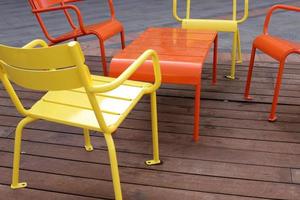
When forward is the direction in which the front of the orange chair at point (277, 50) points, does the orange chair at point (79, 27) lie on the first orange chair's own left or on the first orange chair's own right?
on the first orange chair's own right

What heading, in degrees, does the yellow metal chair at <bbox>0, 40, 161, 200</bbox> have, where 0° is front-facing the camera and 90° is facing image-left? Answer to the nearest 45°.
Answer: approximately 225°

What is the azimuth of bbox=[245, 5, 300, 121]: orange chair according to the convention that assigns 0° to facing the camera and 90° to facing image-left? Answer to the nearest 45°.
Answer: approximately 45°

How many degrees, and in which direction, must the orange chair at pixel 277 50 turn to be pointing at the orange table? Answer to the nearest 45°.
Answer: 0° — it already faces it

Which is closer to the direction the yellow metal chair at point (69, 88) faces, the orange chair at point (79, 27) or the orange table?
the orange table

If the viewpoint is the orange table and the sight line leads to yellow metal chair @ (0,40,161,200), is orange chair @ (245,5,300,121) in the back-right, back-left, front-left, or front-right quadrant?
back-left

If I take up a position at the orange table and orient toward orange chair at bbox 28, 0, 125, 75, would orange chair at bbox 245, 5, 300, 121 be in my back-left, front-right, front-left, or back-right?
back-right

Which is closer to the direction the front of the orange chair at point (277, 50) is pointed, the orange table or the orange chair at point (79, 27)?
the orange table

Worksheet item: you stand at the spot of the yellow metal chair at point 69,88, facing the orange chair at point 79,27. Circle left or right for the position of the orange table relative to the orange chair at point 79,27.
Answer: right
